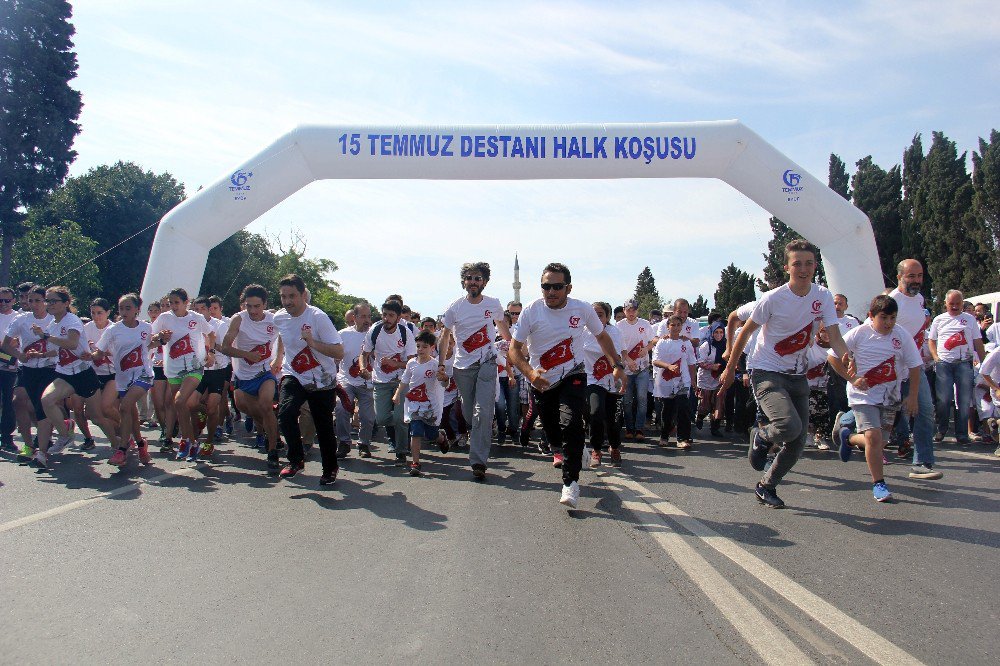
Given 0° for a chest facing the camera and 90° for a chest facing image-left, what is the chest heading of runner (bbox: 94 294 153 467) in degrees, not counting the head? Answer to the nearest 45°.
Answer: approximately 0°

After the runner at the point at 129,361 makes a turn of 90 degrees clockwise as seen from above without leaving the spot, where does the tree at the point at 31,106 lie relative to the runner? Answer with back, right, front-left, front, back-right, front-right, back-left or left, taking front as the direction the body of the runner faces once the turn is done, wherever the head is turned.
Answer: right

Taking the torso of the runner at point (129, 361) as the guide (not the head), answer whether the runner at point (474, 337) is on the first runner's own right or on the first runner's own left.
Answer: on the first runner's own left

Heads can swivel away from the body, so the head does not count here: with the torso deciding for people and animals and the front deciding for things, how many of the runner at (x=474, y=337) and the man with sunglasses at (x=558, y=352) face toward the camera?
2

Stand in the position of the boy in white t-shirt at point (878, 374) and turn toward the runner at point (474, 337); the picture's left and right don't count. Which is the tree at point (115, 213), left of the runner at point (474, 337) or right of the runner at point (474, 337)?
right

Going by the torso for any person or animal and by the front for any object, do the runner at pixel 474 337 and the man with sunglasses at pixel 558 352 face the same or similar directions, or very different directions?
same or similar directions

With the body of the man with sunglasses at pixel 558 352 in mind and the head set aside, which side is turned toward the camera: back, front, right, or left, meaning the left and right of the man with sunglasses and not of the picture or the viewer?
front

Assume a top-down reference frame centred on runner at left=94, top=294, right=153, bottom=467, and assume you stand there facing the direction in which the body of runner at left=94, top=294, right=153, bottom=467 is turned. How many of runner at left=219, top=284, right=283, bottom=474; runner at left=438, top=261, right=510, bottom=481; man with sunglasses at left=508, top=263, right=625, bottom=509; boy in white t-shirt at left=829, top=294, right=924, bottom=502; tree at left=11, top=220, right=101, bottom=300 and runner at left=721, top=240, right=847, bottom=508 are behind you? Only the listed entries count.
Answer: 1

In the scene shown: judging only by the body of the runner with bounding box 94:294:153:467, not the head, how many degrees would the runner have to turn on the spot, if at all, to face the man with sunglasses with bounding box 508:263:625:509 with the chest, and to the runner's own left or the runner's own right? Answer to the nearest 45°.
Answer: approximately 45° to the runner's own left

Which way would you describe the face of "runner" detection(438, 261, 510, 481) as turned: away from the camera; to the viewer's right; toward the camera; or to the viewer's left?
toward the camera

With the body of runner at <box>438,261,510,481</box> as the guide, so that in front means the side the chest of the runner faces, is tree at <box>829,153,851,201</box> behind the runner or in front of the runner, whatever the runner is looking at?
behind

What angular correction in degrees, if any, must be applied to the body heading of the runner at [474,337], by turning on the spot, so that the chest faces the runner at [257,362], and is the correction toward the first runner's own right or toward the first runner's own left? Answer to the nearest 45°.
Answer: approximately 90° to the first runner's own right

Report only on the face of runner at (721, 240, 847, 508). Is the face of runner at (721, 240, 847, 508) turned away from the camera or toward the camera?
toward the camera

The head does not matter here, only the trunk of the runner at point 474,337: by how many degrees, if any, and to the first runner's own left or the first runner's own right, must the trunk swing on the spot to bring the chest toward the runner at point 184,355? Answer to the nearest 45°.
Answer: approximately 90° to the first runner's own right

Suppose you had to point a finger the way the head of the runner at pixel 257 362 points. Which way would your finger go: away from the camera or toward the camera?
toward the camera

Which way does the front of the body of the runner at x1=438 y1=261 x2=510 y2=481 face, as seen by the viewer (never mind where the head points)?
toward the camera

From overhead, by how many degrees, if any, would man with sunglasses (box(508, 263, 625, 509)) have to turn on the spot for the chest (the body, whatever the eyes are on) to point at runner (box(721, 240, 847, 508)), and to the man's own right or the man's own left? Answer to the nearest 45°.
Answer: approximately 90° to the man's own left

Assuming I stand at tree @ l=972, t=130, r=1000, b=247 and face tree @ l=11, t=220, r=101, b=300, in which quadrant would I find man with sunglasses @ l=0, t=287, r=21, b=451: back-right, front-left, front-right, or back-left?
front-left
